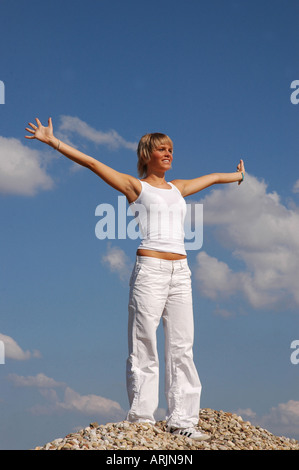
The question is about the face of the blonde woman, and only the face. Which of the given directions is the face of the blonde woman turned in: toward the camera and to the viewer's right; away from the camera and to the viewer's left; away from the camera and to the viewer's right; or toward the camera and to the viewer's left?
toward the camera and to the viewer's right

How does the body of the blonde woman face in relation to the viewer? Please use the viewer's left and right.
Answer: facing the viewer and to the right of the viewer
